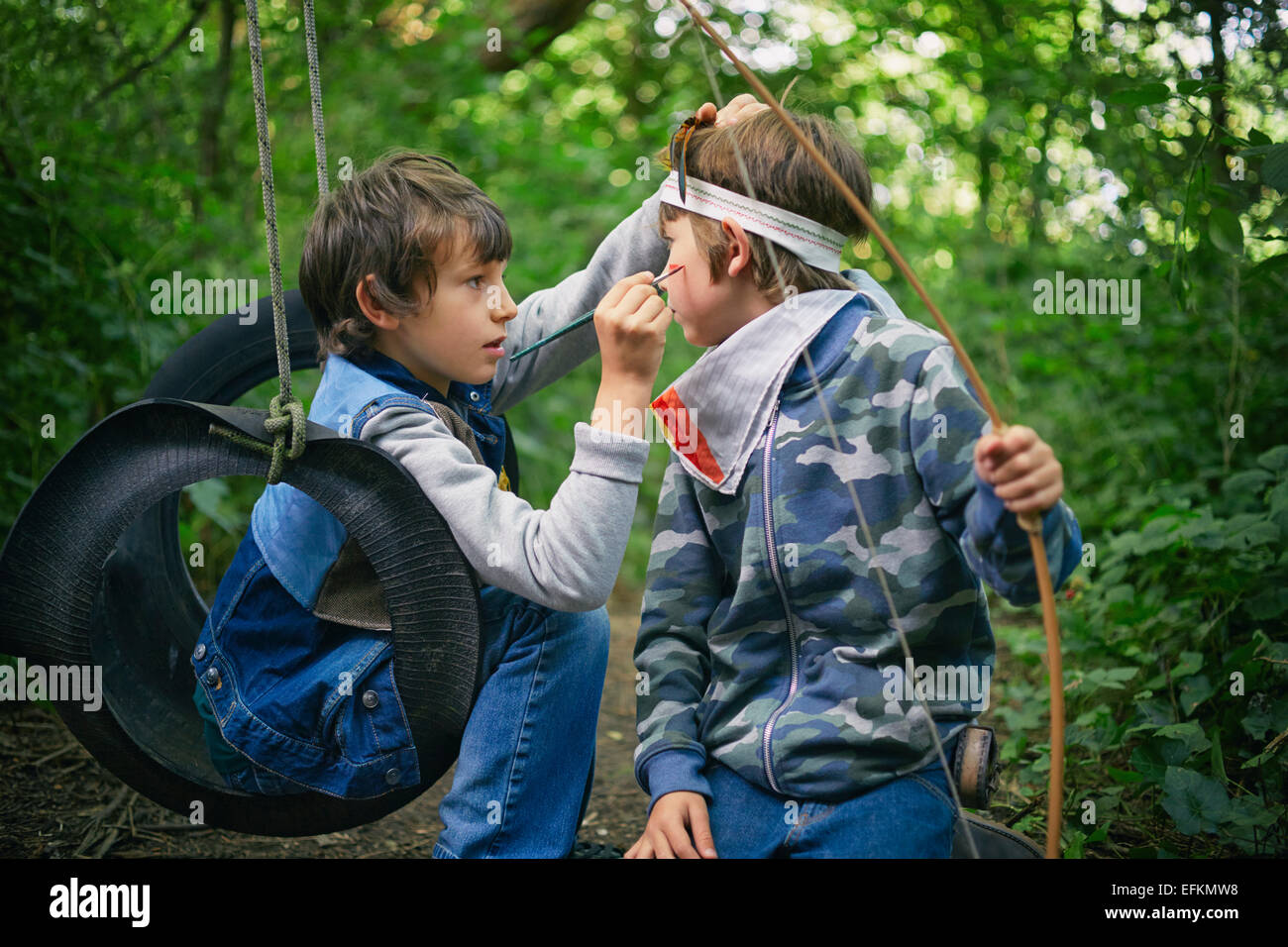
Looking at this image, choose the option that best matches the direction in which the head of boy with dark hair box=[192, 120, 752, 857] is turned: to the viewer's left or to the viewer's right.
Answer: to the viewer's right

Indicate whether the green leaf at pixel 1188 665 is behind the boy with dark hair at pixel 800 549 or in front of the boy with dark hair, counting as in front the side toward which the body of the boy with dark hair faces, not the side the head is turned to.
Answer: behind

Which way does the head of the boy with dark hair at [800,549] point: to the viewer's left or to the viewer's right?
to the viewer's left

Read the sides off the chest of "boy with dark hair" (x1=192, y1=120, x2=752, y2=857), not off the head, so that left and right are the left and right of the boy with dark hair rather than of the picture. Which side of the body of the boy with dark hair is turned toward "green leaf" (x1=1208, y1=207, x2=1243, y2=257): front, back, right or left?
front

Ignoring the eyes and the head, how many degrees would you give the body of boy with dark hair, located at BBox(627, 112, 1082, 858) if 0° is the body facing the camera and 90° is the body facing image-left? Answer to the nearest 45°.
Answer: approximately 45°

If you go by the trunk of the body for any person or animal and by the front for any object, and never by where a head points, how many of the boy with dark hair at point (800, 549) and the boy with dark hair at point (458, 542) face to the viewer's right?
1

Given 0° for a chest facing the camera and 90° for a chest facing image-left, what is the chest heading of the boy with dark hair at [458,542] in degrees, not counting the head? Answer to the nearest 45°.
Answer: approximately 270°

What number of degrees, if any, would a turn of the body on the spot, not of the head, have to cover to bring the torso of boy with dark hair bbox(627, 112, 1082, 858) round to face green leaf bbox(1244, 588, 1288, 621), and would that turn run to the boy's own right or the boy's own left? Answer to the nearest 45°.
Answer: approximately 180°
